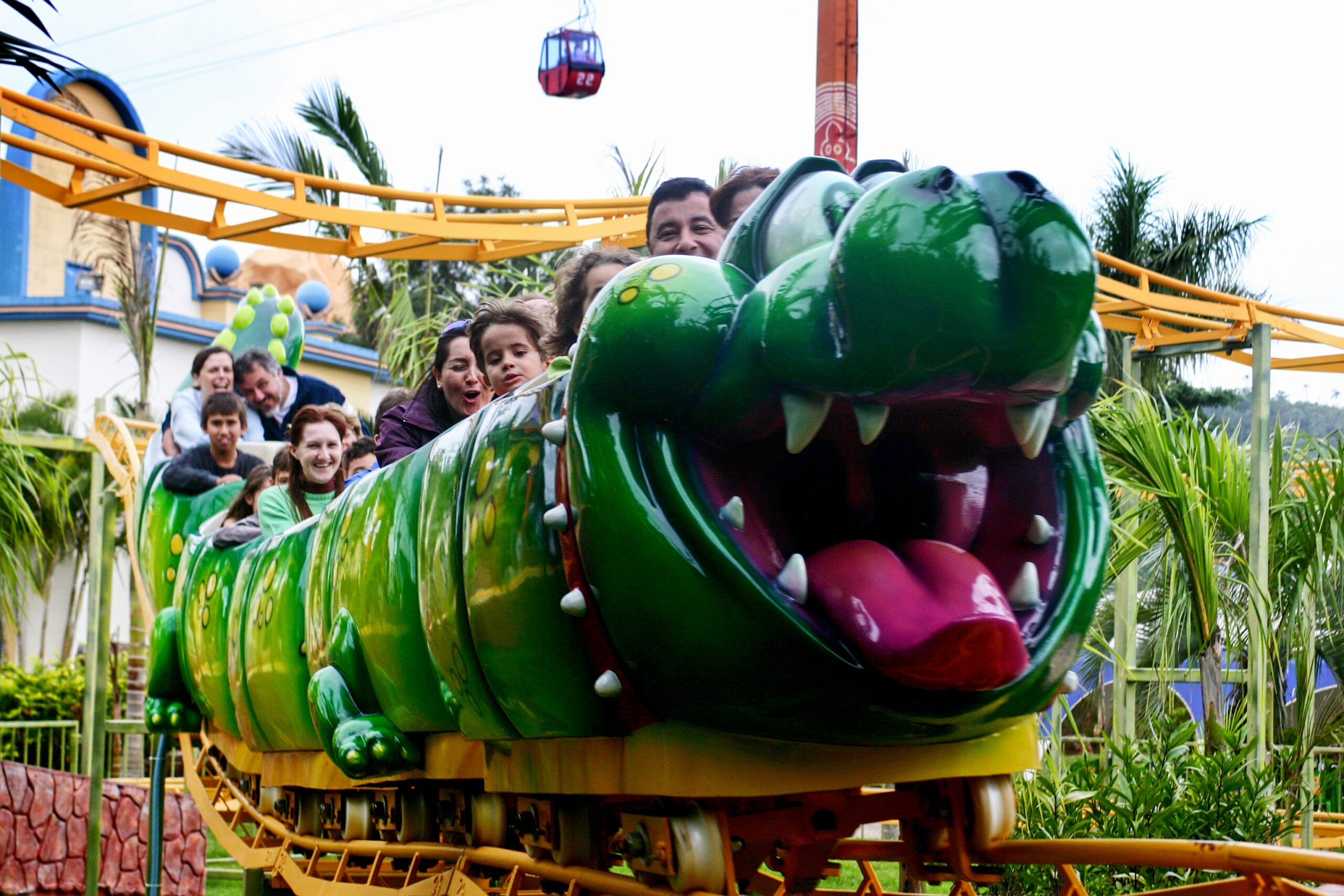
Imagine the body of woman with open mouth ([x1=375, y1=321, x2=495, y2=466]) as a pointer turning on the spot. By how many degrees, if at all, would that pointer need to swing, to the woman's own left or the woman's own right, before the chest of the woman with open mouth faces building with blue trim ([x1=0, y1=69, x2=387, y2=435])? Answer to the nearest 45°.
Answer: approximately 135° to the woman's own left

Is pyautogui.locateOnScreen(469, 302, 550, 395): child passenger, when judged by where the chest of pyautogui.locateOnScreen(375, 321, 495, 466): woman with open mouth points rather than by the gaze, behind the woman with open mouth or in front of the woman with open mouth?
in front

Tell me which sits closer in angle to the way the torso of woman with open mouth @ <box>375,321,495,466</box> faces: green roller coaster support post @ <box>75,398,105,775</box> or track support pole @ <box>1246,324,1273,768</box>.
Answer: the track support pole

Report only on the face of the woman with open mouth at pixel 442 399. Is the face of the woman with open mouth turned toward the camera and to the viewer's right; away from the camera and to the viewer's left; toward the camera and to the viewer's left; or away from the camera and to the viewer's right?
toward the camera and to the viewer's right

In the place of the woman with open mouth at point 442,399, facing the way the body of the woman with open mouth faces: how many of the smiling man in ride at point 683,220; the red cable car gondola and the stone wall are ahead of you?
1

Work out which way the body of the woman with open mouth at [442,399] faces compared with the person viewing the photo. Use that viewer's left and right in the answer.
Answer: facing the viewer and to the right of the viewer

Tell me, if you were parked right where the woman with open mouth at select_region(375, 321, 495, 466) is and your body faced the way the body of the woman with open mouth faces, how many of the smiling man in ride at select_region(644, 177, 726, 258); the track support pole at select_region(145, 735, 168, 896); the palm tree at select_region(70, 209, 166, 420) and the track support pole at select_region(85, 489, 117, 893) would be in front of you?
1

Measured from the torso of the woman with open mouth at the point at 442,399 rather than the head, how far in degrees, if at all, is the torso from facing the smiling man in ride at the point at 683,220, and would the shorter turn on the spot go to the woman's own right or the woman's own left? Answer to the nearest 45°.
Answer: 0° — they already face them

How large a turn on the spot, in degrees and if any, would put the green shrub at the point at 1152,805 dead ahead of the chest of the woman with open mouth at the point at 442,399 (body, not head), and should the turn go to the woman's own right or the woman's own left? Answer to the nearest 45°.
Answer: approximately 45° to the woman's own left
